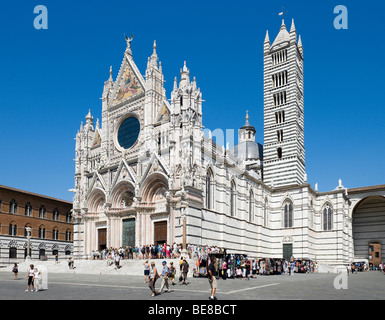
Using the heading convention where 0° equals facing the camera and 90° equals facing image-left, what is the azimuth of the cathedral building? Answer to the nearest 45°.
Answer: approximately 45°
